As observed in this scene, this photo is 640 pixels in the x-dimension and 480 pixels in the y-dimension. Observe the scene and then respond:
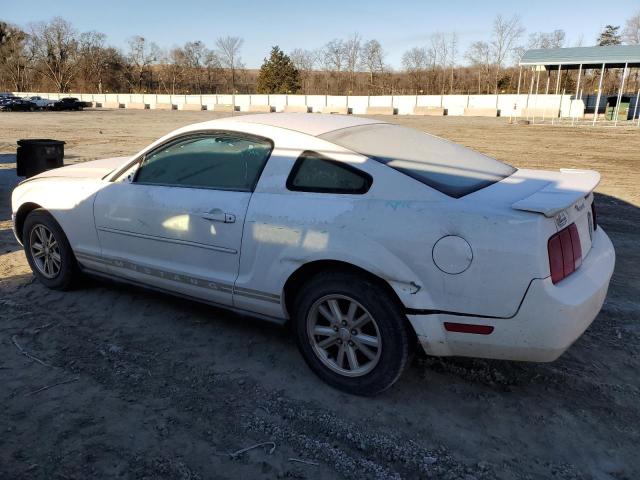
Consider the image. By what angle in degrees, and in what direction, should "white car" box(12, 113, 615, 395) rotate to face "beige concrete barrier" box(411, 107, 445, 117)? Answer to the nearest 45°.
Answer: approximately 45° to its right

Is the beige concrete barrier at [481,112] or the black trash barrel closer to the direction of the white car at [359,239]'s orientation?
the black trash barrel

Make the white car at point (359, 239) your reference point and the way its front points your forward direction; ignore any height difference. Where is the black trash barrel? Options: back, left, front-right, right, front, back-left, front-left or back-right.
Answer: front

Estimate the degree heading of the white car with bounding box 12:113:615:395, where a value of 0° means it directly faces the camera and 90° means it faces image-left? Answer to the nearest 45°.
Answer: approximately 135°

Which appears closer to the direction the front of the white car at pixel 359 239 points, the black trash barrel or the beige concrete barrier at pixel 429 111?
the black trash barrel

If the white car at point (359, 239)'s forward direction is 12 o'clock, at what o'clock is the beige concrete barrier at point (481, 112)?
The beige concrete barrier is roughly at 2 o'clock from the white car.

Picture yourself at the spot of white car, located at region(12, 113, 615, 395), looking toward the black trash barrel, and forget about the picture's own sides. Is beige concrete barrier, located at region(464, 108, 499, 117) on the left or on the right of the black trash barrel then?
right
